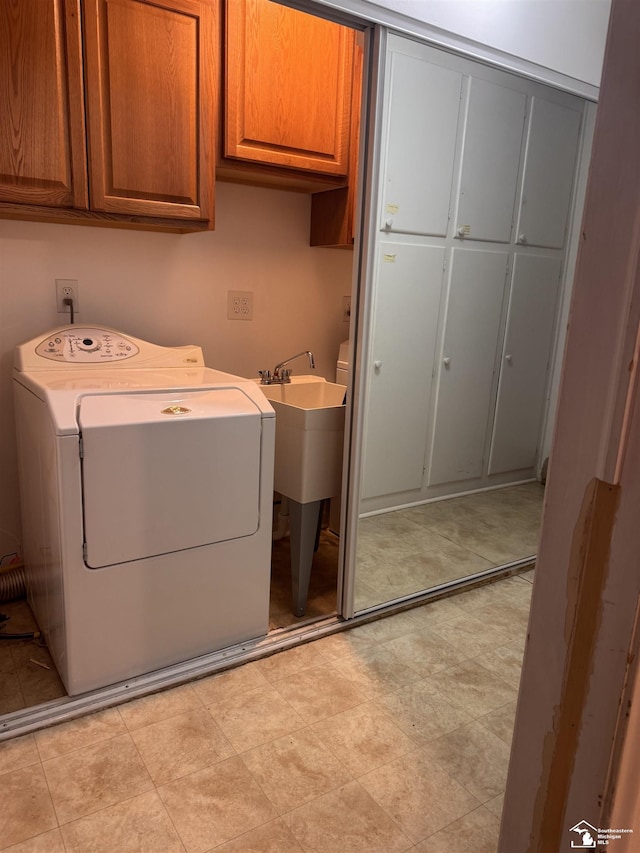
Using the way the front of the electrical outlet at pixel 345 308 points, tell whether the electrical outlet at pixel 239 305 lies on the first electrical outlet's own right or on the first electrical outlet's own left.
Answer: on the first electrical outlet's own right

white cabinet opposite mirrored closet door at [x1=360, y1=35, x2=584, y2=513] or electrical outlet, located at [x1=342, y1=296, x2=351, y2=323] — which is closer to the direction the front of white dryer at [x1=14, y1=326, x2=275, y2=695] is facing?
the white cabinet opposite mirrored closet door
